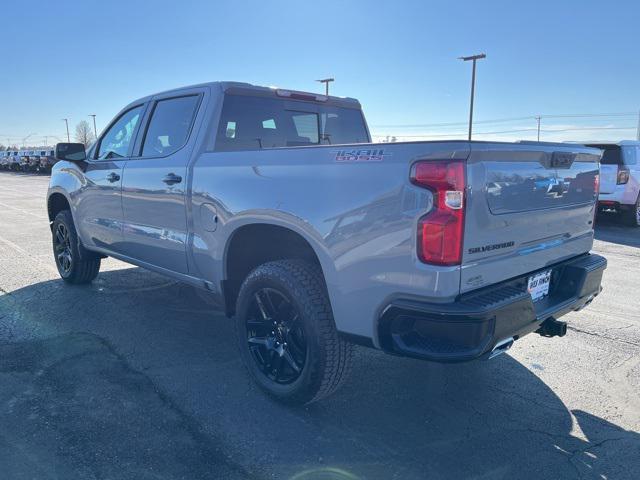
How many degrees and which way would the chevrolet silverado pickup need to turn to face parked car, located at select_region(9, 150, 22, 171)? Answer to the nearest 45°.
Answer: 0° — it already faces it

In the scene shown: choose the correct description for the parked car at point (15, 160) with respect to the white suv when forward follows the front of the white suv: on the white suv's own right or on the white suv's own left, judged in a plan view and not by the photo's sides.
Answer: on the white suv's own left

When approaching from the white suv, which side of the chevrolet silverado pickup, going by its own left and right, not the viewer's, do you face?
right

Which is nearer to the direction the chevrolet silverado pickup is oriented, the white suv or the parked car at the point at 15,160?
the parked car

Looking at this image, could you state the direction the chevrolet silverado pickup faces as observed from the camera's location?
facing away from the viewer and to the left of the viewer

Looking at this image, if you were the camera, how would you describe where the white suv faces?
facing away from the viewer and to the right of the viewer
